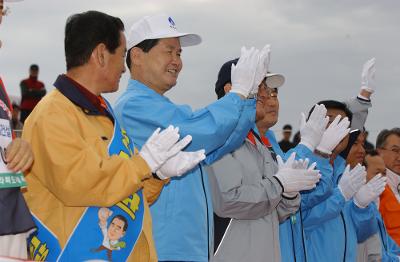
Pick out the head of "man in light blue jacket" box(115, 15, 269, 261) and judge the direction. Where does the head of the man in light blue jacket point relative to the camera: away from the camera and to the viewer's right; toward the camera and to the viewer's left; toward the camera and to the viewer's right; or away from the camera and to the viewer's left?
toward the camera and to the viewer's right

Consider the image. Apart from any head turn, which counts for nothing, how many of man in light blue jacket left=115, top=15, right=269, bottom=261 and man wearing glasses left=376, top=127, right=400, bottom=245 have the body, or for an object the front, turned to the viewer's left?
0

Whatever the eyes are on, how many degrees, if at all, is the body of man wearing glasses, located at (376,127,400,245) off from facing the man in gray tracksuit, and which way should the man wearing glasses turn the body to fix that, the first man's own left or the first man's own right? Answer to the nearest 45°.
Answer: approximately 45° to the first man's own right

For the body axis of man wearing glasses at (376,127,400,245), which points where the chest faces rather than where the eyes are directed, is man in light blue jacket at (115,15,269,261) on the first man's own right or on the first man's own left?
on the first man's own right
